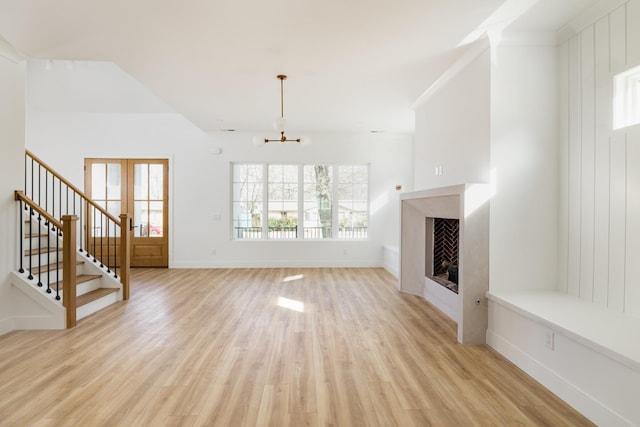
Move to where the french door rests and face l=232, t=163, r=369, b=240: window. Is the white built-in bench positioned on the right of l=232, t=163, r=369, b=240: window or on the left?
right

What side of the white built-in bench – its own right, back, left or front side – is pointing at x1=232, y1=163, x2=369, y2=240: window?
right

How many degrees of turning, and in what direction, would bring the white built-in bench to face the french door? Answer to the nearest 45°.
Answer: approximately 45° to its right

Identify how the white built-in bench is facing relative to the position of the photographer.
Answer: facing the viewer and to the left of the viewer
